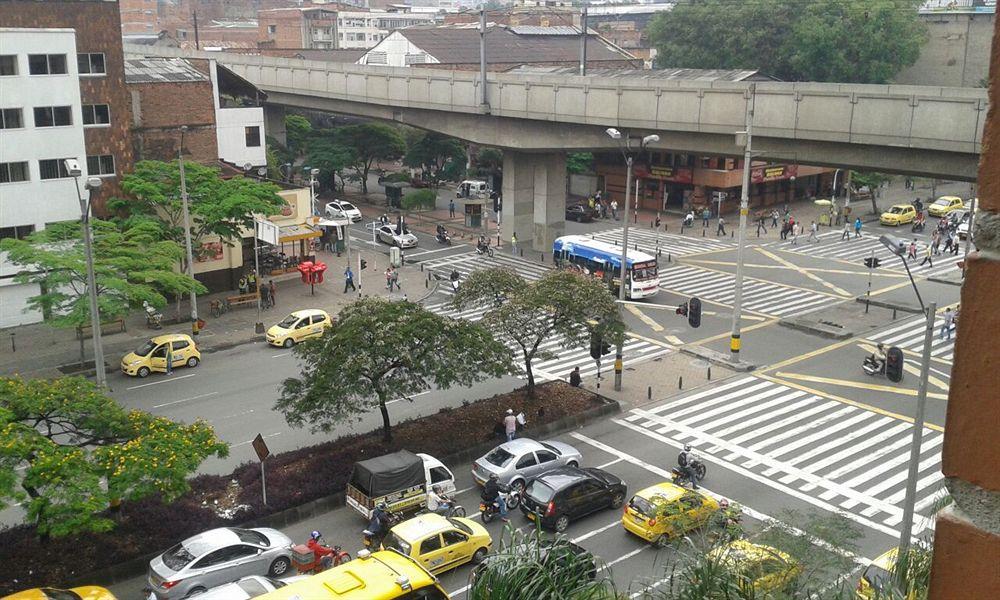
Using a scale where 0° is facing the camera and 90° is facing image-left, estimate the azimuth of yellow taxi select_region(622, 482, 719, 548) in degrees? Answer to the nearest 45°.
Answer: approximately 225°

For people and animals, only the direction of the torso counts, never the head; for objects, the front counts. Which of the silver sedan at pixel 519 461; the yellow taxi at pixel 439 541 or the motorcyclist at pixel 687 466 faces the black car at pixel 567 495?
the yellow taxi

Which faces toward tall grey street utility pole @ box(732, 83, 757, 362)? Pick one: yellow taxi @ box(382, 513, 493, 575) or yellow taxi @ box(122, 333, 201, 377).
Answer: yellow taxi @ box(382, 513, 493, 575)

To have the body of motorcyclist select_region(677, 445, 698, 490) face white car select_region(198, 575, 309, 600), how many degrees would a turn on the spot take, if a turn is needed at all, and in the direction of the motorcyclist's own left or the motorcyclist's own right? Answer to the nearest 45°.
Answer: approximately 180°

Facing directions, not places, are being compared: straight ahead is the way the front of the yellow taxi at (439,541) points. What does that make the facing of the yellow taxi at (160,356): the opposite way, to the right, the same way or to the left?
the opposite way

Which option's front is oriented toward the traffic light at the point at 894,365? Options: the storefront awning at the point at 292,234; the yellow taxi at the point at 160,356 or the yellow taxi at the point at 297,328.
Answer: the storefront awning

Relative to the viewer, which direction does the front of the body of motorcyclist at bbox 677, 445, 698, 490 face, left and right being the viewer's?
facing away from the viewer and to the right of the viewer

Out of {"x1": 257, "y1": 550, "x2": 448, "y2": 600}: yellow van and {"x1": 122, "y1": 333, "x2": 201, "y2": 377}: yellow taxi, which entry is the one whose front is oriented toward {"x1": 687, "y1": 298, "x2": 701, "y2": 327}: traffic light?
{"x1": 257, "y1": 550, "x2": 448, "y2": 600}: yellow van

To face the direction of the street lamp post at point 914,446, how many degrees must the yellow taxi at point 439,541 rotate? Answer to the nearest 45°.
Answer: approximately 45° to its right

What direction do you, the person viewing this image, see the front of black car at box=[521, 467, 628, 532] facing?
facing away from the viewer and to the right of the viewer

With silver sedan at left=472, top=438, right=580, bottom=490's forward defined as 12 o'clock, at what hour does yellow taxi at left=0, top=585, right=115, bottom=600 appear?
The yellow taxi is roughly at 6 o'clock from the silver sedan.

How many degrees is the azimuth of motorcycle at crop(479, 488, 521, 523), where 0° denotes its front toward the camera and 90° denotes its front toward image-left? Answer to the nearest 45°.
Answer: approximately 225°

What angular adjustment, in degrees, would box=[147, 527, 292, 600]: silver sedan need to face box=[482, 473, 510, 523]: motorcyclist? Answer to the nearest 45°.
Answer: approximately 45° to its right

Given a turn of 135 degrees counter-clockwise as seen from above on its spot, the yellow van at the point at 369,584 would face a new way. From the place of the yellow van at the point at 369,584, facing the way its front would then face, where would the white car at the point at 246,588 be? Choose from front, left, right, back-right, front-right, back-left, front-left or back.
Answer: front-right

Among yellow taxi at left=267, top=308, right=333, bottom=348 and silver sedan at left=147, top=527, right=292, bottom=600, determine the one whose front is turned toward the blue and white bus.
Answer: the silver sedan

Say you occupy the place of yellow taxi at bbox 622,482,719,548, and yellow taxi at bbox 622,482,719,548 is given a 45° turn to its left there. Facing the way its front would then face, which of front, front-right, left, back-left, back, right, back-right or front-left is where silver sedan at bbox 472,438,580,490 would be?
front-left
